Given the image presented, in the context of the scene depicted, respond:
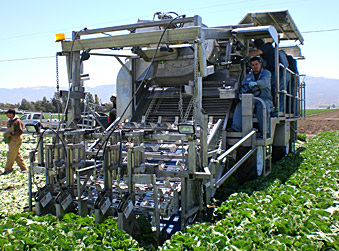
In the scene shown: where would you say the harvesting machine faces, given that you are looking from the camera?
facing the viewer and to the left of the viewer
